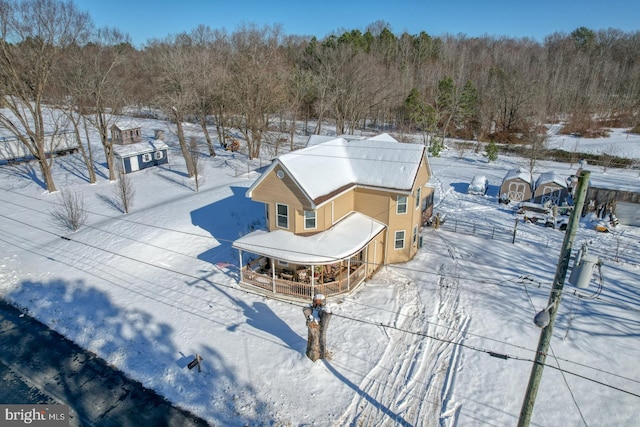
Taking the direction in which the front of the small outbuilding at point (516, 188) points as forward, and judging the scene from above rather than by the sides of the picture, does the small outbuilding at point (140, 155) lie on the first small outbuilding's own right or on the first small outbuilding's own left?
on the first small outbuilding's own right

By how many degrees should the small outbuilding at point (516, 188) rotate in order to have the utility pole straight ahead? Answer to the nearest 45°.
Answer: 0° — it already faces it

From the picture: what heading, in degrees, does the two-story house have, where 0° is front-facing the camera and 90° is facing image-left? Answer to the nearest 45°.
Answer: approximately 45°

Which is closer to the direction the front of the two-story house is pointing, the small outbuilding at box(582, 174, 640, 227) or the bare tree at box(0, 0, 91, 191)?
the bare tree

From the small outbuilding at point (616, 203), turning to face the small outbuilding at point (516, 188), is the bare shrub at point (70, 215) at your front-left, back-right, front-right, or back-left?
front-left

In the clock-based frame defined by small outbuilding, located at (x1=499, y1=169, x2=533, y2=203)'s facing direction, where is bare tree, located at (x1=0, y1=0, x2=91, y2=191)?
The bare tree is roughly at 2 o'clock from the small outbuilding.

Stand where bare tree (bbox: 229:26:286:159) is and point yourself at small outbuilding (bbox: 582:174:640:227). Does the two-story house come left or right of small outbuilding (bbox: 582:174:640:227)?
right

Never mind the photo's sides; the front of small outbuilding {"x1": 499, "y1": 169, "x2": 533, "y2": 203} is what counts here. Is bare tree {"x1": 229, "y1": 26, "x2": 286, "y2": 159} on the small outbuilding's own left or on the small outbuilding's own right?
on the small outbuilding's own right

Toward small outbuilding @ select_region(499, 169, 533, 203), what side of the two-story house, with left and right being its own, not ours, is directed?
back

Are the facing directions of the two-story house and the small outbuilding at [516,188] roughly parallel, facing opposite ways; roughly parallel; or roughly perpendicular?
roughly parallel

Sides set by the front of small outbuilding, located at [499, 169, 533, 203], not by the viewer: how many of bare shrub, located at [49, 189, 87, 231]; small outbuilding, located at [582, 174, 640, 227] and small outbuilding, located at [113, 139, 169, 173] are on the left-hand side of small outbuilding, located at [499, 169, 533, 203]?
1

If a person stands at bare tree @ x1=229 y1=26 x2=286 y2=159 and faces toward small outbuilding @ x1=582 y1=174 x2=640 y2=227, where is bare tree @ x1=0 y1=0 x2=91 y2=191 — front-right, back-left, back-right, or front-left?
back-right

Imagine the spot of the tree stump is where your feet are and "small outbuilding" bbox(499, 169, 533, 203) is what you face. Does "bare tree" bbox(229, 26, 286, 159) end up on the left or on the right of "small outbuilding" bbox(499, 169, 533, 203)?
left

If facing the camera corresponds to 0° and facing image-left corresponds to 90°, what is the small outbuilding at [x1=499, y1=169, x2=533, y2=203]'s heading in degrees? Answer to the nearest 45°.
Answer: approximately 0°

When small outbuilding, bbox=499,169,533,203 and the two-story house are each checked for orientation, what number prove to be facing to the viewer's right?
0

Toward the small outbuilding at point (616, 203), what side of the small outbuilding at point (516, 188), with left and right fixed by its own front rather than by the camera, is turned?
left

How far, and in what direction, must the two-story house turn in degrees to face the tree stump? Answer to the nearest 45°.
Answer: approximately 45° to its left

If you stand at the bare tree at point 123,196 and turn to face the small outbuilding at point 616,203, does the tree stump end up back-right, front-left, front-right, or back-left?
front-right
